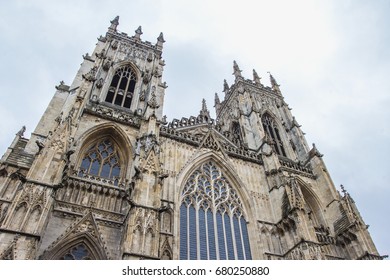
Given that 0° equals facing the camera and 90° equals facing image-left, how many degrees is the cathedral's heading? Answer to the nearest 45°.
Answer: approximately 315°
